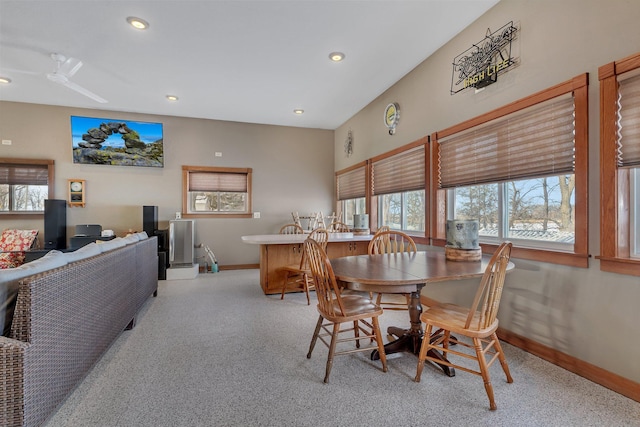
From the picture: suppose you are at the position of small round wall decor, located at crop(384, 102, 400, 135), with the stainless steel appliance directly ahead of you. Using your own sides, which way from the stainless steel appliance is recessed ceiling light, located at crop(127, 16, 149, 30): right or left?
left

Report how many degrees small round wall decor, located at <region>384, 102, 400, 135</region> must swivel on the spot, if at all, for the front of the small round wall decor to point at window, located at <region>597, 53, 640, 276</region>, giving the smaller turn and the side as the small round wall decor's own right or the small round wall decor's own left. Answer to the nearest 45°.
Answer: approximately 90° to the small round wall decor's own left

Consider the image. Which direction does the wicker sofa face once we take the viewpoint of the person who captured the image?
facing away from the viewer and to the left of the viewer

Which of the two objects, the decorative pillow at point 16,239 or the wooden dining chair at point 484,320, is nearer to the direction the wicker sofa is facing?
the decorative pillow

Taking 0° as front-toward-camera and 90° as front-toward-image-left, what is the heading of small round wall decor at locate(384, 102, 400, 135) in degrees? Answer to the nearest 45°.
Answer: approximately 45°

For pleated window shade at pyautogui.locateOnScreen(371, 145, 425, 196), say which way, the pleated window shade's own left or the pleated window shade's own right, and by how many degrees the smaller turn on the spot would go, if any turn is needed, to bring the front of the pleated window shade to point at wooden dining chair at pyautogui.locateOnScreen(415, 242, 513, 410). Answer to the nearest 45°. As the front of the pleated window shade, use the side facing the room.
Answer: approximately 45° to the pleated window shade's own left
